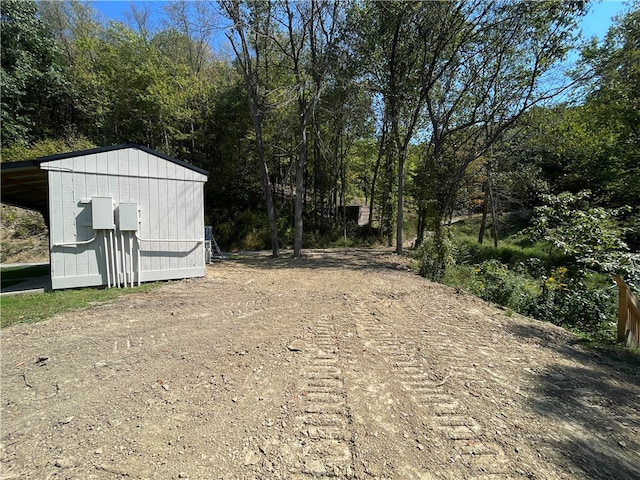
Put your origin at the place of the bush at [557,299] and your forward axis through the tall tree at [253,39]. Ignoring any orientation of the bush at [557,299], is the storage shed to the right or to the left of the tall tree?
left

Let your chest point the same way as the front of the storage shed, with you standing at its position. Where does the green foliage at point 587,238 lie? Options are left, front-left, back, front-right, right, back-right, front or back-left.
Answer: back-left

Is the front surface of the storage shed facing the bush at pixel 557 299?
no

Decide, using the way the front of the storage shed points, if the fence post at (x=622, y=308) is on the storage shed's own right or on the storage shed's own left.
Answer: on the storage shed's own left

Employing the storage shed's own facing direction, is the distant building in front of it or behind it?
behind

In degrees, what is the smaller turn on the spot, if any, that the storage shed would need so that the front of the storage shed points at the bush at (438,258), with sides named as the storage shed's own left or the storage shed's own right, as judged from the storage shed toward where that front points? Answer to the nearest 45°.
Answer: approximately 180°

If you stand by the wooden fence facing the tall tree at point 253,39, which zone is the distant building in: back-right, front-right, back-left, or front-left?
front-right
